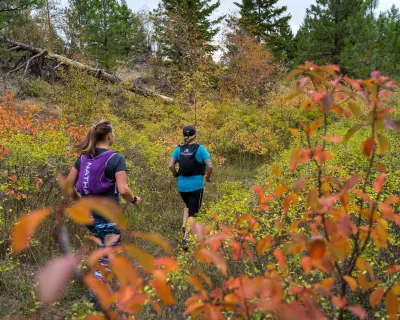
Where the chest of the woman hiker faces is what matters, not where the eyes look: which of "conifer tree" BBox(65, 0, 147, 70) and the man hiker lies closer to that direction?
the man hiker

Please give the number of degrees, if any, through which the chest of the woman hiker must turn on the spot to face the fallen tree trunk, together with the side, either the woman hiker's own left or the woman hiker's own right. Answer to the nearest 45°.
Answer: approximately 45° to the woman hiker's own left

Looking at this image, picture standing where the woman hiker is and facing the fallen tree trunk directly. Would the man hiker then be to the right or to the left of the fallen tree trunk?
right

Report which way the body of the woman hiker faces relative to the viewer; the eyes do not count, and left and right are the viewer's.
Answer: facing away from the viewer and to the right of the viewer

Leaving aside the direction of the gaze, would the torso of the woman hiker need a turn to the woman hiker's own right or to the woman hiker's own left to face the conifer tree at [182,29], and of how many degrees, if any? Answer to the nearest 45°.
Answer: approximately 45° to the woman hiker's own left
